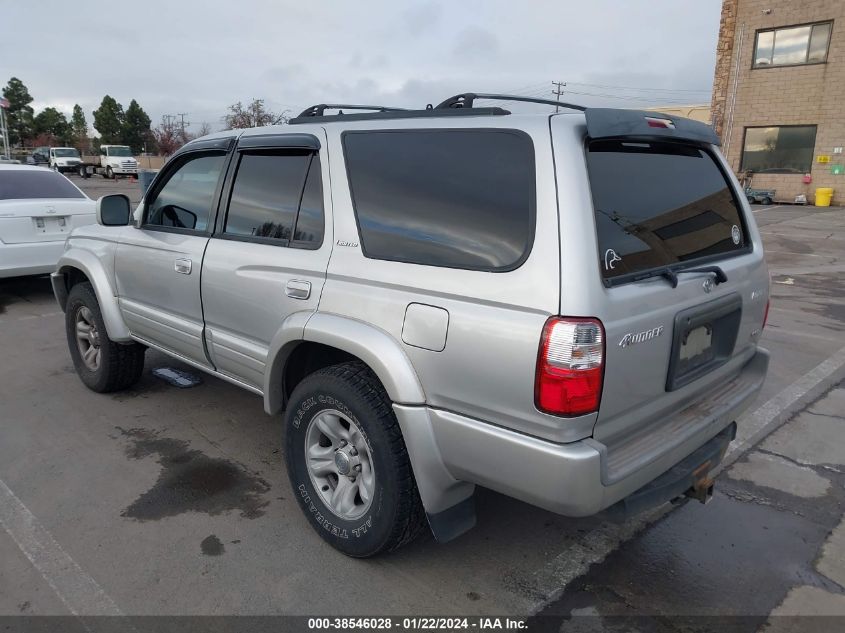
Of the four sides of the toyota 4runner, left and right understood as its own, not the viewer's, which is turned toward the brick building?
right

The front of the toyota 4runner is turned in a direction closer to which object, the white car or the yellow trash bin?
the white car

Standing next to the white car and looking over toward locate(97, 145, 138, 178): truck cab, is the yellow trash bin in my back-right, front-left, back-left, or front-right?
front-right

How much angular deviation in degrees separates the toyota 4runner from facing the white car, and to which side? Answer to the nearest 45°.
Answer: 0° — it already faces it

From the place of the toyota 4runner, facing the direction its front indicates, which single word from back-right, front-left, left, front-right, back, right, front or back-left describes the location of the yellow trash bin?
right

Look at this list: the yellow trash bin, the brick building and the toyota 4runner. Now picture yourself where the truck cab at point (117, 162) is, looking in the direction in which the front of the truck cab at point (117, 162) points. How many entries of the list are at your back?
0

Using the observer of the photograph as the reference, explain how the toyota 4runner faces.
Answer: facing away from the viewer and to the left of the viewer

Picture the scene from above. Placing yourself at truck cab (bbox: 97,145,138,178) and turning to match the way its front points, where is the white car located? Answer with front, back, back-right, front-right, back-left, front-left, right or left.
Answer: front-right

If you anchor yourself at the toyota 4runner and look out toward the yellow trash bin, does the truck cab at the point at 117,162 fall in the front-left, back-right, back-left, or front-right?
front-left

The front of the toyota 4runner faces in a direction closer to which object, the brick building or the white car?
the white car

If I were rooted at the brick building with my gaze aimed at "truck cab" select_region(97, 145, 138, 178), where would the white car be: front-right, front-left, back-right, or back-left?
front-left

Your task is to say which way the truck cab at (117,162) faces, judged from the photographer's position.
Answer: facing the viewer and to the right of the viewer
